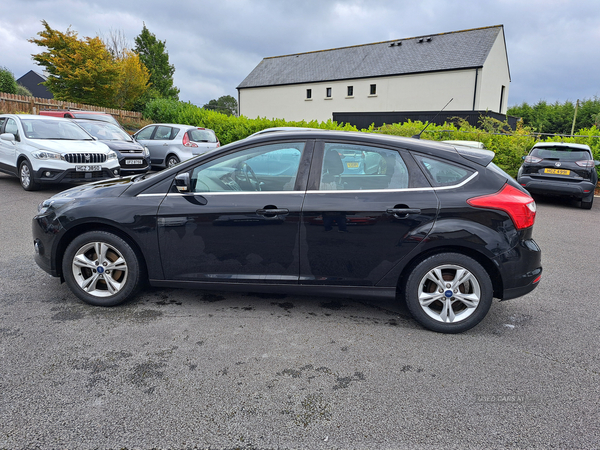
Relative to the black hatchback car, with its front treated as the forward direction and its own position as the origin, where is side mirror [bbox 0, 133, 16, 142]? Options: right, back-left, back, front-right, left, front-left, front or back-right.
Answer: front-right

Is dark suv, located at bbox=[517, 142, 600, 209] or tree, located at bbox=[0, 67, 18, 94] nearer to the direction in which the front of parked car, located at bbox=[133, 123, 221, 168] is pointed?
the tree

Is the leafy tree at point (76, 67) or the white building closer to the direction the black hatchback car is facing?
the leafy tree

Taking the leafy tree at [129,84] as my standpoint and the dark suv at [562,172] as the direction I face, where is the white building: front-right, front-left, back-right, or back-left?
front-left

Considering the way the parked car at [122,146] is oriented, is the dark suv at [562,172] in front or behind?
in front

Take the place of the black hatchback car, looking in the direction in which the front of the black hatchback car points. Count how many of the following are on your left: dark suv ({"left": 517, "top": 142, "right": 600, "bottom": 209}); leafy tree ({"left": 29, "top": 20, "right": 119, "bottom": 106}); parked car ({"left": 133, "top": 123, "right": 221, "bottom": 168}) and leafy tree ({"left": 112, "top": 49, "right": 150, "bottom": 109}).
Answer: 0

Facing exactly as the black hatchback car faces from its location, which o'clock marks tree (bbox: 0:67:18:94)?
The tree is roughly at 2 o'clock from the black hatchback car.

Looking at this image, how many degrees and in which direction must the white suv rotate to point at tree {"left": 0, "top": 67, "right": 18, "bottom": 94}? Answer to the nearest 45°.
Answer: approximately 135° to its left

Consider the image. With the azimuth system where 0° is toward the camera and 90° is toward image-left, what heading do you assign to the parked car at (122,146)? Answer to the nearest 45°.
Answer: approximately 315°

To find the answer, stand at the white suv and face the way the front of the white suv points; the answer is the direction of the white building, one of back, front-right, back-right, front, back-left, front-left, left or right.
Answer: left

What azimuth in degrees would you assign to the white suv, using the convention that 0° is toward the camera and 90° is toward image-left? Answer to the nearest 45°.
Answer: approximately 315°

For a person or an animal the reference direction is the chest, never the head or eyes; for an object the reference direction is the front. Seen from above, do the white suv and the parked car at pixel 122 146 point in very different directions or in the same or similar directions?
same or similar directions

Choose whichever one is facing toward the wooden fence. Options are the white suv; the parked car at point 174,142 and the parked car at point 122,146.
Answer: the parked car at point 174,142

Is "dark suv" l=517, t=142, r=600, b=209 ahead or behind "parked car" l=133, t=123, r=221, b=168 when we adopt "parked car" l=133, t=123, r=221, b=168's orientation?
behind

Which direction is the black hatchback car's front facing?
to the viewer's left
